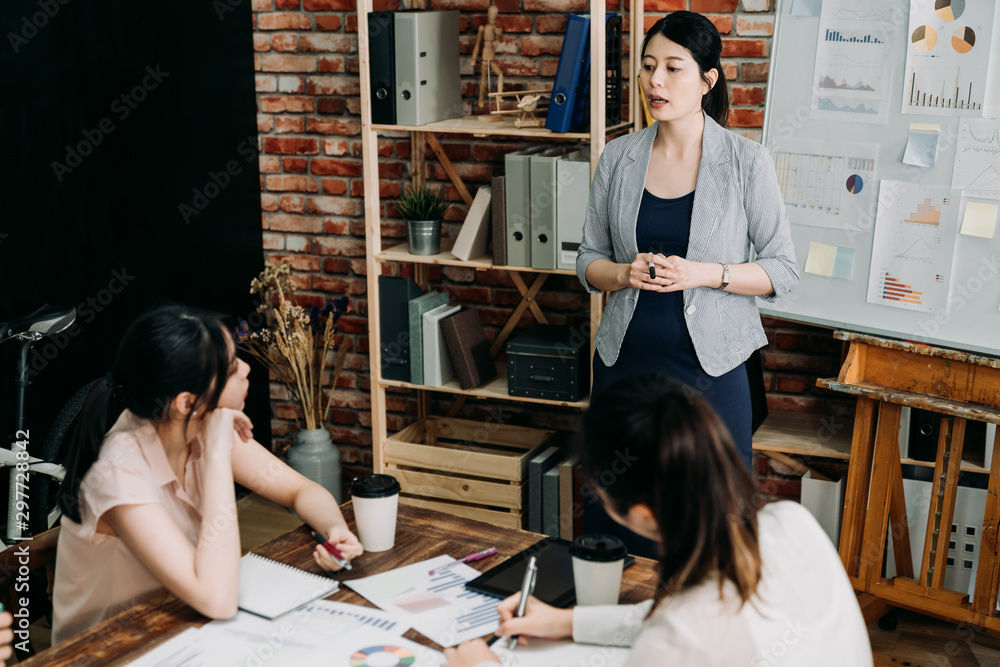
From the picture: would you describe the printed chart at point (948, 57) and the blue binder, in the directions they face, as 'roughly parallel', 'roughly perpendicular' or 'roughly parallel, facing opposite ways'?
roughly parallel

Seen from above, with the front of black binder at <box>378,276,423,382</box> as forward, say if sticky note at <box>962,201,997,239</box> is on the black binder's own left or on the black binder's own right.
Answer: on the black binder's own left

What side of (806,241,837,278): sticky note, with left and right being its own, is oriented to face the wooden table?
front

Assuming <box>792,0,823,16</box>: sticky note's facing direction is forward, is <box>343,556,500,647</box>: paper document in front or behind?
in front

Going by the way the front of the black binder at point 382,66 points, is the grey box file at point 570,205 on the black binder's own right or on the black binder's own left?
on the black binder's own left

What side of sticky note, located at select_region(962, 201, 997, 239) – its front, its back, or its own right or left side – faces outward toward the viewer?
front

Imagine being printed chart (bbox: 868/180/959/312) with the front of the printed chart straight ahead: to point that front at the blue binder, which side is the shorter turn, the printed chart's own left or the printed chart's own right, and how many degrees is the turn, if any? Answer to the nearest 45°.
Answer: approximately 90° to the printed chart's own right

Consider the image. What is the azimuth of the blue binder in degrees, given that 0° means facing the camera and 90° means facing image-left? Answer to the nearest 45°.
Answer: approximately 0°

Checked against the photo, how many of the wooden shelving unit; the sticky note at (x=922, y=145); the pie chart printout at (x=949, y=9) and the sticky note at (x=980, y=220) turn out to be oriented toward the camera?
4

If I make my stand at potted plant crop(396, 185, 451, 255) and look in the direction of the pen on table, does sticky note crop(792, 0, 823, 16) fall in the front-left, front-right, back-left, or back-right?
front-left

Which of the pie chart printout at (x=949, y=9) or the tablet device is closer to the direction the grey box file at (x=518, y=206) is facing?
the tablet device

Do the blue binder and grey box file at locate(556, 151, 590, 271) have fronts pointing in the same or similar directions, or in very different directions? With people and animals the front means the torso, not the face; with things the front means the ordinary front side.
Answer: same or similar directions

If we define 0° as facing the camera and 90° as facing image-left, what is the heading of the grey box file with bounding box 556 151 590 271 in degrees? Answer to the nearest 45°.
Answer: approximately 0°

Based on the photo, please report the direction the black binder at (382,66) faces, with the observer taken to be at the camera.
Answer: facing the viewer

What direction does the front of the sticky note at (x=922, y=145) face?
toward the camera
